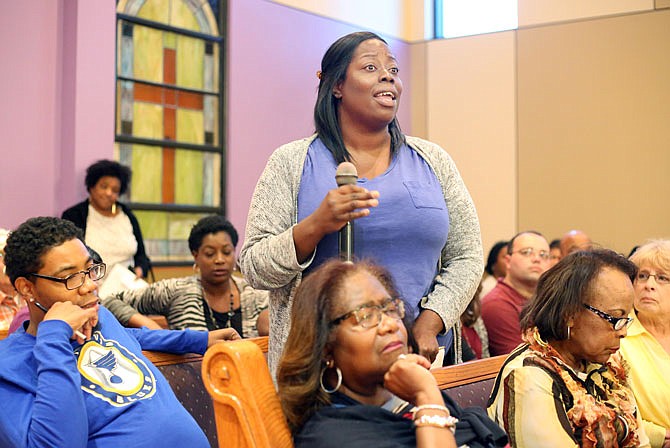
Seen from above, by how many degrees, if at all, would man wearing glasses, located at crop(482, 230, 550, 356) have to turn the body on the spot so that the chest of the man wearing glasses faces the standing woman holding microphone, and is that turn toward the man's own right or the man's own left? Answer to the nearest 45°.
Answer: approximately 45° to the man's own right

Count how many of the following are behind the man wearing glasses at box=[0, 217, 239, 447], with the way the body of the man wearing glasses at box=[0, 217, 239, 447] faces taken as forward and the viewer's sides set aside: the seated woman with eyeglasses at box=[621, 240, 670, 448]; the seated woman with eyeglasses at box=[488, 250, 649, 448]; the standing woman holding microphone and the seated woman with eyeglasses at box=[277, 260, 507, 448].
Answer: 0

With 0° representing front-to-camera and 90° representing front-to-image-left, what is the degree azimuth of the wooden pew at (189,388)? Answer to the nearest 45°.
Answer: approximately 315°

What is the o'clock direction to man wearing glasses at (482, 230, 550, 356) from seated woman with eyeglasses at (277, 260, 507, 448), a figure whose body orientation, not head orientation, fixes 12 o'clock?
The man wearing glasses is roughly at 8 o'clock from the seated woman with eyeglasses.

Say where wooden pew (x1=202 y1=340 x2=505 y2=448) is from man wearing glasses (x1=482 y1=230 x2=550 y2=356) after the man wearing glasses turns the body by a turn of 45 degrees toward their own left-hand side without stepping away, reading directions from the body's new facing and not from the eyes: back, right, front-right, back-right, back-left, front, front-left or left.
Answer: right

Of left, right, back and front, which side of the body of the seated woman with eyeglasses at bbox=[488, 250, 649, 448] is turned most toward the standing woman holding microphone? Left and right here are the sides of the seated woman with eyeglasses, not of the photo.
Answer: right

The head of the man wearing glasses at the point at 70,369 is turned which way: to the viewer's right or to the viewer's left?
to the viewer's right

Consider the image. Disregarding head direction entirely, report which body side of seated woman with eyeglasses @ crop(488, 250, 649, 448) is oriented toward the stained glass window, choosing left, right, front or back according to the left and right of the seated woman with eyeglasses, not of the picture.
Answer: back

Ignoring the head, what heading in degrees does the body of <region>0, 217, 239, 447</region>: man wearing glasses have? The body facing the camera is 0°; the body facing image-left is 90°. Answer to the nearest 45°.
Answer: approximately 315°

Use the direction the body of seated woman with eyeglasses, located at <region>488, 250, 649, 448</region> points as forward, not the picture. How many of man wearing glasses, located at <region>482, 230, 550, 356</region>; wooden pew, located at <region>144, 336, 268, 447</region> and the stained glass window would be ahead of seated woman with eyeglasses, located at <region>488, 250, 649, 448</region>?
0

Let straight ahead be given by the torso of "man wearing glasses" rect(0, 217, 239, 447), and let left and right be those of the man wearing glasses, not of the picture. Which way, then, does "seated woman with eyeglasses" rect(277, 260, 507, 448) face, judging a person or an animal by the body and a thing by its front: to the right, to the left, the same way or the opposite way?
the same way

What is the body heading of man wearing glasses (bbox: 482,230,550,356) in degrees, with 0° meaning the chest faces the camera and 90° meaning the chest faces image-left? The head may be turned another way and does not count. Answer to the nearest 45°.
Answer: approximately 315°

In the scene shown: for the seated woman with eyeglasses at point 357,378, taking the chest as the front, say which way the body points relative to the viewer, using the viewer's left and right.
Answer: facing the viewer and to the right of the viewer

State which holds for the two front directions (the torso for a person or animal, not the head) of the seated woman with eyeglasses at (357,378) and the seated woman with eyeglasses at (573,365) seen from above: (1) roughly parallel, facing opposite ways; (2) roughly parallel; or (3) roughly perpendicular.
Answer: roughly parallel

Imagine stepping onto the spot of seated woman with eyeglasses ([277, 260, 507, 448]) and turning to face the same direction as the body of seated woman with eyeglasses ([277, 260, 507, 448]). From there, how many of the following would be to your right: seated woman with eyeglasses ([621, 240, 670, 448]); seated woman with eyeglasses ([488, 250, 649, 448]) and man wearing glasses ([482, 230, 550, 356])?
0
